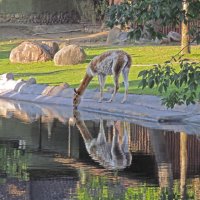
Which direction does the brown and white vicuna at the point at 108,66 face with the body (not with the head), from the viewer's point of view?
to the viewer's left

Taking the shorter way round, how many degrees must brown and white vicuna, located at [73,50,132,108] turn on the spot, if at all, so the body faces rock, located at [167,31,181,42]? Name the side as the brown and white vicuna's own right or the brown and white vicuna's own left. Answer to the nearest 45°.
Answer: approximately 90° to the brown and white vicuna's own right

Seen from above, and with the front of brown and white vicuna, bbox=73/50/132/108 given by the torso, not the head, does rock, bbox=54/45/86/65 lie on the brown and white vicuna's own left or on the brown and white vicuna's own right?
on the brown and white vicuna's own right

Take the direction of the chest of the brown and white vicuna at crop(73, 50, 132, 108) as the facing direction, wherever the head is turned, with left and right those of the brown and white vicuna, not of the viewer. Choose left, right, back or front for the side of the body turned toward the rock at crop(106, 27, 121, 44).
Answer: right
